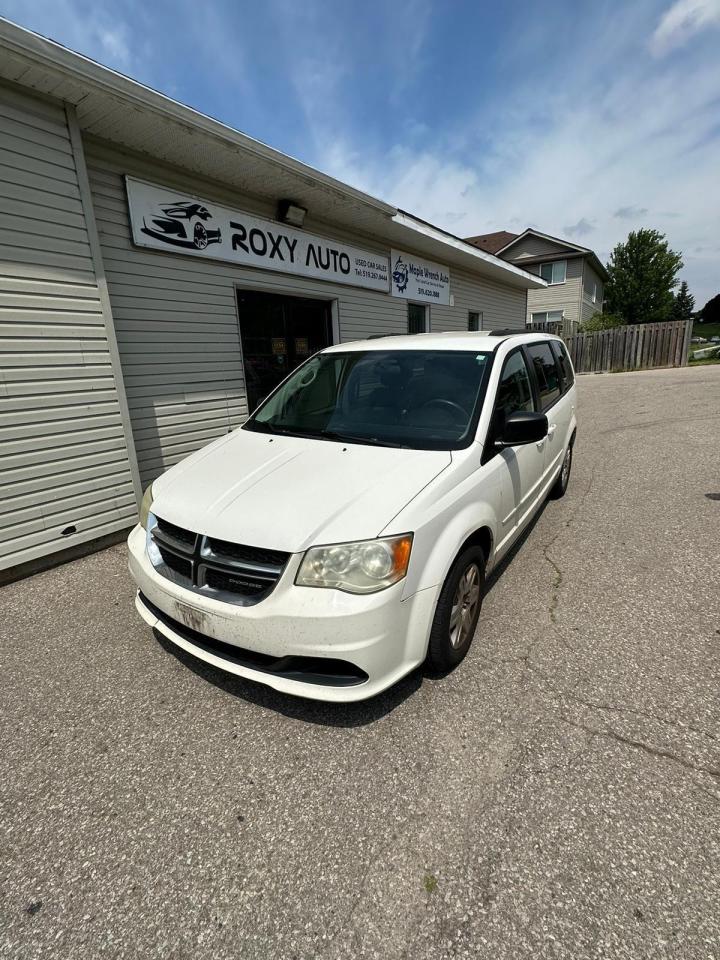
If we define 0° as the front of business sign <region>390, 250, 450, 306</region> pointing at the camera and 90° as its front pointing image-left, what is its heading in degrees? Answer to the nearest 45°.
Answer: approximately 315°

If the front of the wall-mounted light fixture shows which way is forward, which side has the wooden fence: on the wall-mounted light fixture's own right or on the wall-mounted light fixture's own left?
on the wall-mounted light fixture's own left

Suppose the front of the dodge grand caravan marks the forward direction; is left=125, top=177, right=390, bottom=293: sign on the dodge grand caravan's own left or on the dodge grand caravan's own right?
on the dodge grand caravan's own right

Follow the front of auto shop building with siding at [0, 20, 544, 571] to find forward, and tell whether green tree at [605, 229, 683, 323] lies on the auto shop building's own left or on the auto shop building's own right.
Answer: on the auto shop building's own left

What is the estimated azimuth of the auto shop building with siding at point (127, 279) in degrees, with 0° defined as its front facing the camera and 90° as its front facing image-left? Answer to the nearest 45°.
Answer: approximately 315°

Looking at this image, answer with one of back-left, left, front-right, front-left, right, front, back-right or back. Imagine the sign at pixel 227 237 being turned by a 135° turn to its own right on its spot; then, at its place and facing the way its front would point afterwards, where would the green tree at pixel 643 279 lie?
back-right

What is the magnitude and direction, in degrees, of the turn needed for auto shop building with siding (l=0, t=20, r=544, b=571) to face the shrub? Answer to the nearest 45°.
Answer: approximately 90° to its left

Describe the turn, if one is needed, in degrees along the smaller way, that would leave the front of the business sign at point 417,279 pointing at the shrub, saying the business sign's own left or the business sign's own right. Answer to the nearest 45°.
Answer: approximately 90° to the business sign's own left
